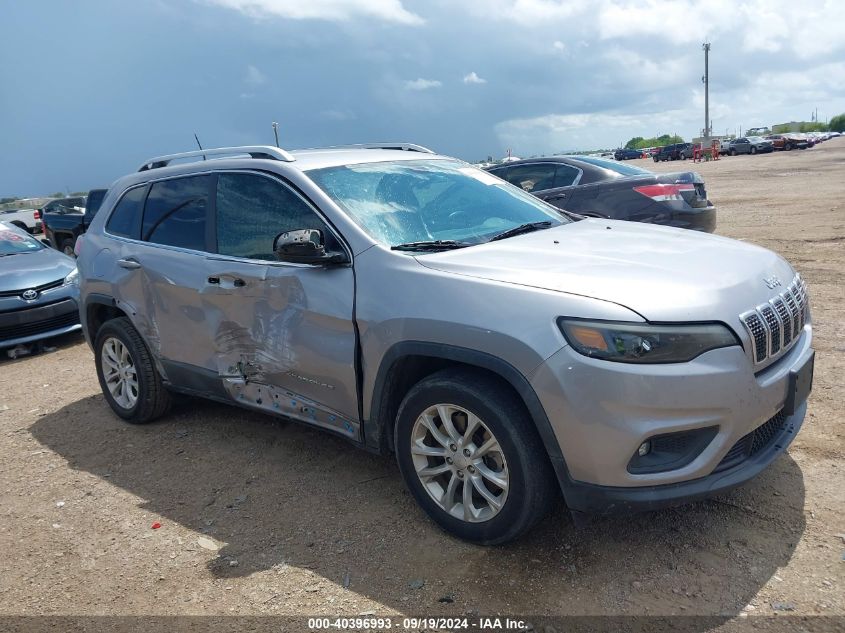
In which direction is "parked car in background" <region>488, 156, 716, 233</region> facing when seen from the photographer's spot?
facing away from the viewer and to the left of the viewer

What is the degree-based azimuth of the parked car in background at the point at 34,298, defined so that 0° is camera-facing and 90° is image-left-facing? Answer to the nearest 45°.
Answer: approximately 315°

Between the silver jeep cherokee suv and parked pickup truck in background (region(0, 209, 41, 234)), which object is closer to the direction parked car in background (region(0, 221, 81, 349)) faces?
the silver jeep cherokee suv

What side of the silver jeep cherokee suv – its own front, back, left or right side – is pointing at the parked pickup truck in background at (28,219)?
back

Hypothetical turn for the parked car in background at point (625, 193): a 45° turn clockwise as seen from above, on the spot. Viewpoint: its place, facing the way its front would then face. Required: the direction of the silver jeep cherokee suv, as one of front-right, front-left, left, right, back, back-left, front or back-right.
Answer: back

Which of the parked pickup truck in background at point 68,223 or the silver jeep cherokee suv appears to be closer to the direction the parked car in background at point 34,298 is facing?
the silver jeep cherokee suv

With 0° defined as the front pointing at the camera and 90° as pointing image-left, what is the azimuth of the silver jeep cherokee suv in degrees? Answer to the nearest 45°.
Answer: approximately 315°

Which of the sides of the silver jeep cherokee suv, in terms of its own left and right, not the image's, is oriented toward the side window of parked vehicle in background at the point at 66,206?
back
